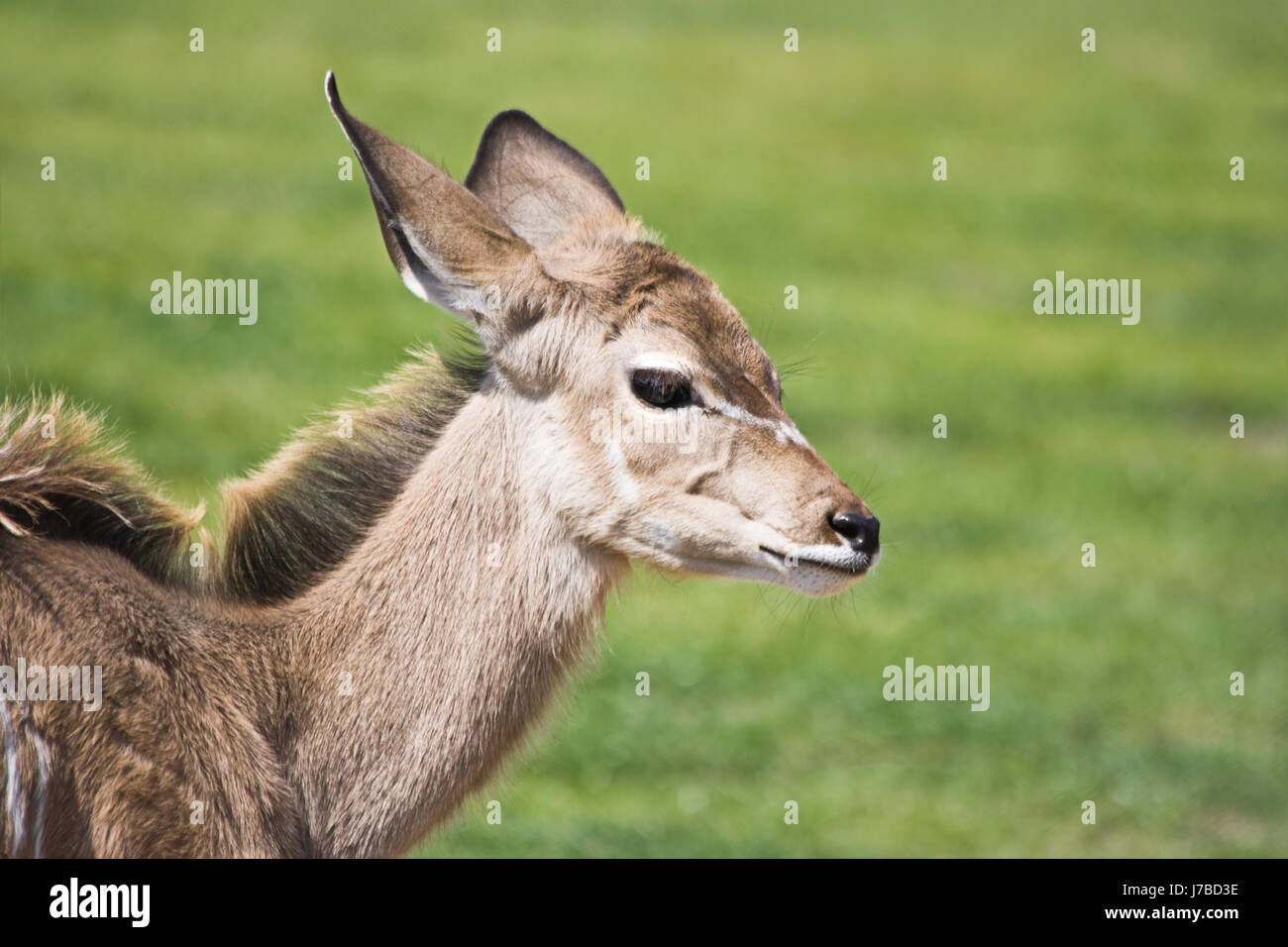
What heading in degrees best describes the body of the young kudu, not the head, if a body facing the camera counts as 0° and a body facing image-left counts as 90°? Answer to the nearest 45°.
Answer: approximately 270°
